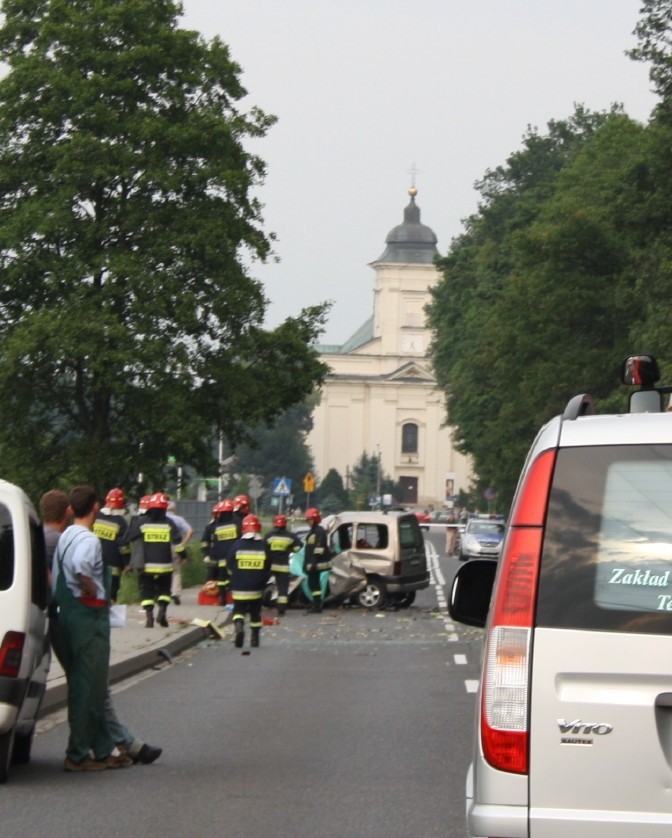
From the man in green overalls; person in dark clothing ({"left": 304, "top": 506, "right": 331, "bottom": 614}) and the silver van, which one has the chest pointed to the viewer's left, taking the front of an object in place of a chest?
the person in dark clothing

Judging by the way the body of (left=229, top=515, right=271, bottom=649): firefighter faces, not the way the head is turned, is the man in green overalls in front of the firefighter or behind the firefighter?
behind

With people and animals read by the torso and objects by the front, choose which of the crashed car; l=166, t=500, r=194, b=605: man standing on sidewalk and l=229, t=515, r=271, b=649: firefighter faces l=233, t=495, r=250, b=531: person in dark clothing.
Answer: the firefighter

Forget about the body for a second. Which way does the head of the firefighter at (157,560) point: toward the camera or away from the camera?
away from the camera

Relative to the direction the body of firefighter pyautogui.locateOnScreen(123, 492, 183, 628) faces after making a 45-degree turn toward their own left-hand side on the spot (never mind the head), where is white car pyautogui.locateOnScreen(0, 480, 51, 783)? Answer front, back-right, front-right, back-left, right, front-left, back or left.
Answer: back-left

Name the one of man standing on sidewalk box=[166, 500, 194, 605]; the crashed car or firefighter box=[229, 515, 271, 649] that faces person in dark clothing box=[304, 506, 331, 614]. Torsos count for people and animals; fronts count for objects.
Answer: the firefighter

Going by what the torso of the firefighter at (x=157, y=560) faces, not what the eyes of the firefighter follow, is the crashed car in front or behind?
in front

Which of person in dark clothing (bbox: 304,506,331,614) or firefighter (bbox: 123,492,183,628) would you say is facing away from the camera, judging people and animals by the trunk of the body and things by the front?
the firefighter

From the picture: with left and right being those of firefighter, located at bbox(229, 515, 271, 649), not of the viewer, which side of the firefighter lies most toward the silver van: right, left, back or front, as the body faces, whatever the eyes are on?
back

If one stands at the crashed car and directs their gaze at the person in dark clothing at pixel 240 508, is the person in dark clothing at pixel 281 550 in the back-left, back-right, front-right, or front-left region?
front-left

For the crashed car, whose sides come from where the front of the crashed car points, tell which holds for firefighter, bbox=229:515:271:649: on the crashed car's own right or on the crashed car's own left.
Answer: on the crashed car's own left

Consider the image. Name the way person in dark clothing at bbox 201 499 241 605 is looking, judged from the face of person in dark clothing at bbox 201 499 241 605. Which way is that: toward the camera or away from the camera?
away from the camera

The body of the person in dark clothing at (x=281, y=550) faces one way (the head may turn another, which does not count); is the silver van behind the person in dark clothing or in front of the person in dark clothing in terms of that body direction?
behind

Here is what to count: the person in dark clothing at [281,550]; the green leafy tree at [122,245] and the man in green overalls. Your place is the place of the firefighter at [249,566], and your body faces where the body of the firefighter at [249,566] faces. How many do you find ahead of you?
2
